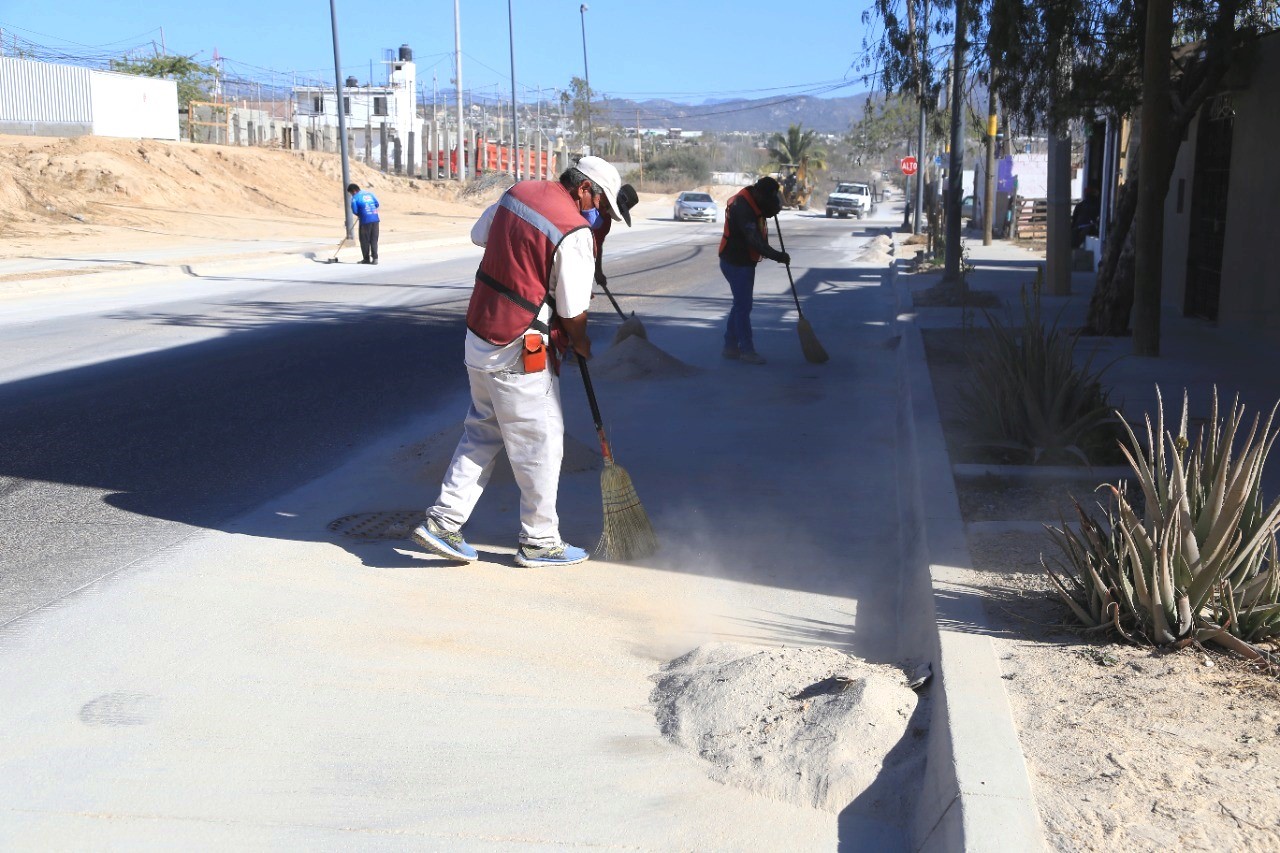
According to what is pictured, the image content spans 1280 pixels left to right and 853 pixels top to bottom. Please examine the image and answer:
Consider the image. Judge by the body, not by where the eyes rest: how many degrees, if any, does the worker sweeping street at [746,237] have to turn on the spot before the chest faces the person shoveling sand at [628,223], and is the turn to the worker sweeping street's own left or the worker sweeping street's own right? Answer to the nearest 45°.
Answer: approximately 135° to the worker sweeping street's own right

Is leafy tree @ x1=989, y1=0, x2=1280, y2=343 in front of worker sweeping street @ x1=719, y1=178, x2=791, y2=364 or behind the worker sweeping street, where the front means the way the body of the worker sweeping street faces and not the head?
in front

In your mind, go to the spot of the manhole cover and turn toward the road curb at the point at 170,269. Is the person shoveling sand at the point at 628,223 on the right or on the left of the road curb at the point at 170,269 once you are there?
right

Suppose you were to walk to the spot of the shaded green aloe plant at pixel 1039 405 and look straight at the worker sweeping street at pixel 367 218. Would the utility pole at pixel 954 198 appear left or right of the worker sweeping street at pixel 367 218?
right

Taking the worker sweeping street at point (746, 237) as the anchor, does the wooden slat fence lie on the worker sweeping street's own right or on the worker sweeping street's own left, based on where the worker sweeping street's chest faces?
on the worker sweeping street's own left
